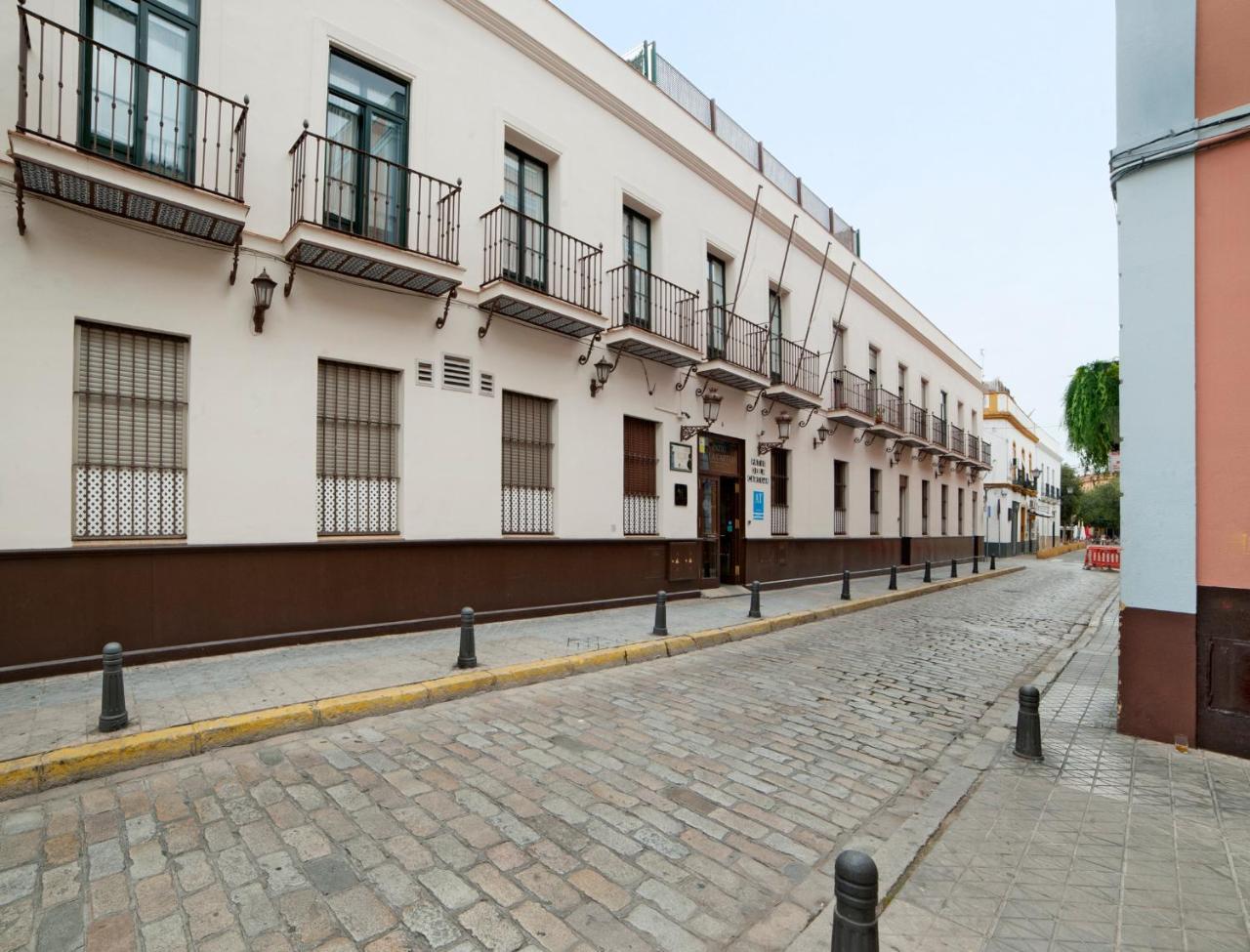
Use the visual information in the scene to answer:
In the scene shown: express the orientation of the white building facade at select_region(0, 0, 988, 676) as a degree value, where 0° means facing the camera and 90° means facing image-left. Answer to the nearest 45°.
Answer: approximately 315°

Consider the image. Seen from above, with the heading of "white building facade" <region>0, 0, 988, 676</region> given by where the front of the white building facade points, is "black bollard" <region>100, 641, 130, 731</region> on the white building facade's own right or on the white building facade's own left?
on the white building facade's own right

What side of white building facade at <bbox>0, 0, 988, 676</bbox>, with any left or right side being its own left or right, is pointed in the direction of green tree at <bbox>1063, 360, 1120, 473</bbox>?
left

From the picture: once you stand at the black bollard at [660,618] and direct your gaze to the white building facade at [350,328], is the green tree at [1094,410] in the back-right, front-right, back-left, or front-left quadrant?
back-right
